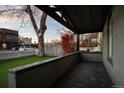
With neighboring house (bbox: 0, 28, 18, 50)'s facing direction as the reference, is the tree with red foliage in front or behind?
in front
